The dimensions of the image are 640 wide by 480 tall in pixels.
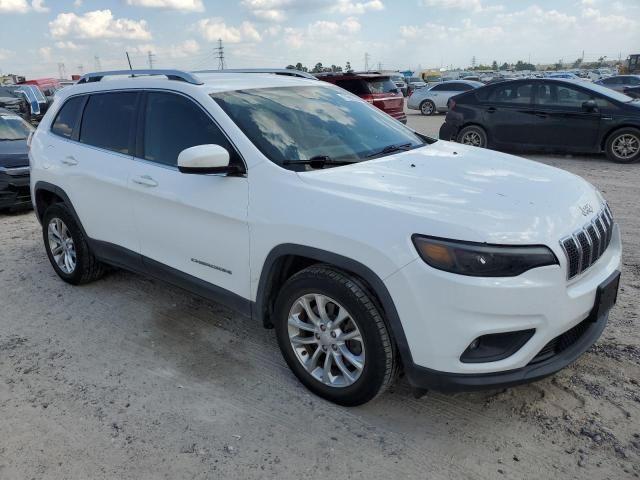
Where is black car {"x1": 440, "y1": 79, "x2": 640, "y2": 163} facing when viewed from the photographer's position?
facing to the right of the viewer

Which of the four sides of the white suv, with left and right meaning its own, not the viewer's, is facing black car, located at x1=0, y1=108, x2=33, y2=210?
back

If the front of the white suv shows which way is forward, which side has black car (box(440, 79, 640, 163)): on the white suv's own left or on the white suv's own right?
on the white suv's own left

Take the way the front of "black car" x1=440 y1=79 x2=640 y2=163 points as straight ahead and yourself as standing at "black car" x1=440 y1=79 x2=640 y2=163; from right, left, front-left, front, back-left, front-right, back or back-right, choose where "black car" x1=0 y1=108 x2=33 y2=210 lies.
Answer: back-right
